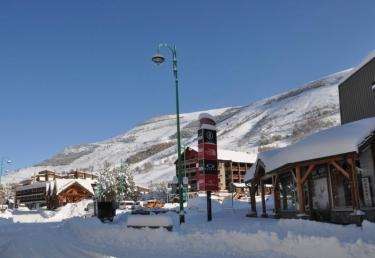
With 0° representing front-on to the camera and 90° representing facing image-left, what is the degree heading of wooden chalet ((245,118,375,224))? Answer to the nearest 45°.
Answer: approximately 45°

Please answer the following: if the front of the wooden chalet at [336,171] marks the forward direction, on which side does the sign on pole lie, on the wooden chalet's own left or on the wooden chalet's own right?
on the wooden chalet's own right

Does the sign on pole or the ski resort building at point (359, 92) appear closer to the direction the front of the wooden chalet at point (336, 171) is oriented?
the sign on pole

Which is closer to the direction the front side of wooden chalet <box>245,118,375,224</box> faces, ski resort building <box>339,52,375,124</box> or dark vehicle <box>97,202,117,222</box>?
the dark vehicle

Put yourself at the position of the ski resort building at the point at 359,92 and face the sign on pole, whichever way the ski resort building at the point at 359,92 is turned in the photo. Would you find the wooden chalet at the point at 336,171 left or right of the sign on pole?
left

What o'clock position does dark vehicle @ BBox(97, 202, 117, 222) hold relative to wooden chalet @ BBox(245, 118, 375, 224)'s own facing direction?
The dark vehicle is roughly at 2 o'clock from the wooden chalet.

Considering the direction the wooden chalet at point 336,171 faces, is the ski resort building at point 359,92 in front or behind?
behind
